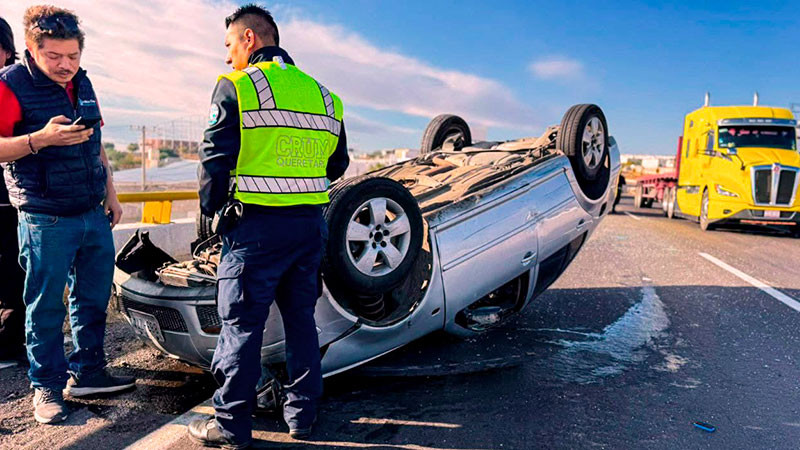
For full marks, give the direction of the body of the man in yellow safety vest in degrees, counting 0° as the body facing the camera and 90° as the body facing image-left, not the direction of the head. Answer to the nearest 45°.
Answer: approximately 135°

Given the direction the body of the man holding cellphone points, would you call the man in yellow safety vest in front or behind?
in front

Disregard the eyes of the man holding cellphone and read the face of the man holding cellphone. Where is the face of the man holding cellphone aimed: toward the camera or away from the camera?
toward the camera

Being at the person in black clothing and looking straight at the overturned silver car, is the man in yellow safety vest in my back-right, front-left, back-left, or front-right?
front-right

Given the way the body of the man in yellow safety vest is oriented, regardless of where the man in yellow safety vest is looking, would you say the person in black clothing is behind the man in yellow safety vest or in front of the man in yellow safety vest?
in front

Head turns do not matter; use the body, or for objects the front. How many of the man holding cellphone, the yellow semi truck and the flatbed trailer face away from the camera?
0

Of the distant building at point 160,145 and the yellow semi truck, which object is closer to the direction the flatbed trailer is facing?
the yellow semi truck

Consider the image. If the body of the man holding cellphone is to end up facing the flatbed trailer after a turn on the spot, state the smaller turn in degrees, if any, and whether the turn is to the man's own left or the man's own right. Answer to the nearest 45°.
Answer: approximately 90° to the man's own left

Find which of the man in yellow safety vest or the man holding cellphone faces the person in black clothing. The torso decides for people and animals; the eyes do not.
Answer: the man in yellow safety vest

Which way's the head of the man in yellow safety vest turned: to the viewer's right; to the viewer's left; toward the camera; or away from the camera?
to the viewer's left

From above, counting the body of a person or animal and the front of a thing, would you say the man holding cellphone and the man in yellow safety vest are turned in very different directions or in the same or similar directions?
very different directions

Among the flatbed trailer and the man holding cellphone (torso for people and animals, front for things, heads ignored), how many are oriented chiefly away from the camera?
0
